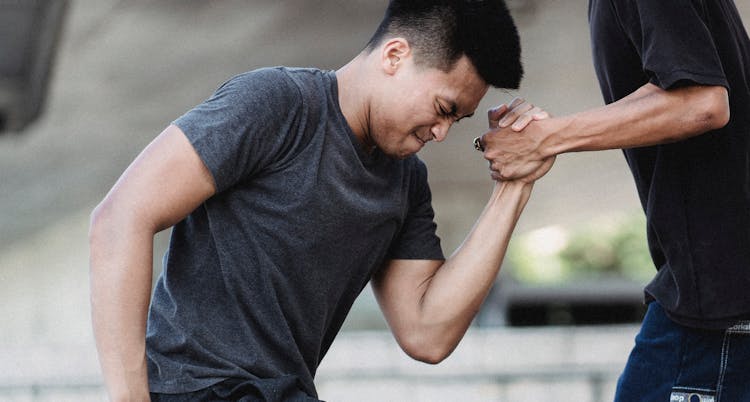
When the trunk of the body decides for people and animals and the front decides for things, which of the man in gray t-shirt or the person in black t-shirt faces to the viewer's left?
the person in black t-shirt

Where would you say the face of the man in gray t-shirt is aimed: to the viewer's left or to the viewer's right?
to the viewer's right

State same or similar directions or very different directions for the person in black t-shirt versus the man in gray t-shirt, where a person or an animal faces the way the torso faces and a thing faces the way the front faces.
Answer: very different directions

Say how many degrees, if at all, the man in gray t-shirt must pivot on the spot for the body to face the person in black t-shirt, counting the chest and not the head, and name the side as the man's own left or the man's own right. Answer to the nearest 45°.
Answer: approximately 45° to the man's own left

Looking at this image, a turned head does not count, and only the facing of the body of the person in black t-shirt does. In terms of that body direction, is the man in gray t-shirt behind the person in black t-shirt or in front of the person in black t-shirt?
in front

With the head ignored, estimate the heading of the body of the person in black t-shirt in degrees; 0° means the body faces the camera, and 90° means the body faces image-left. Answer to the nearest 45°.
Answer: approximately 90°

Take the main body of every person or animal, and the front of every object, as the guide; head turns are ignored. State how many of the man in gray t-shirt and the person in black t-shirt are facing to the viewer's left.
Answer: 1

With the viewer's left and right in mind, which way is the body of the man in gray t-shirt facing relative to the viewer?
facing the viewer and to the right of the viewer
